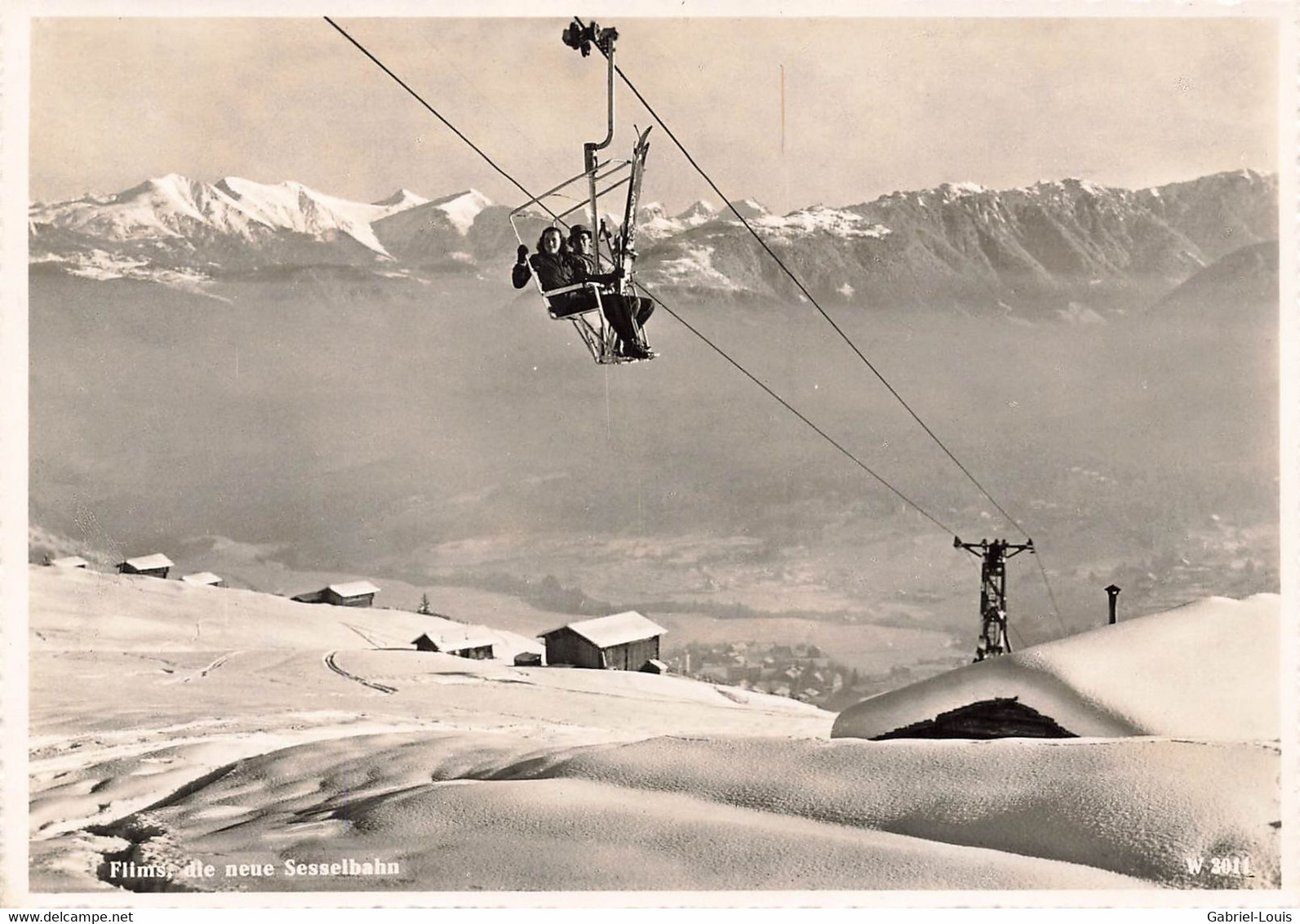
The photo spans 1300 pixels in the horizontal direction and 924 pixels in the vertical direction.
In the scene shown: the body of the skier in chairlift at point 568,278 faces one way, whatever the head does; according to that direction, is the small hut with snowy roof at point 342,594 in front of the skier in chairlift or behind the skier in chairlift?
behind

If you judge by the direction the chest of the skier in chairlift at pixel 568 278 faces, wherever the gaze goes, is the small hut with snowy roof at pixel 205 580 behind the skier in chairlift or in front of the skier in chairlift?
behind

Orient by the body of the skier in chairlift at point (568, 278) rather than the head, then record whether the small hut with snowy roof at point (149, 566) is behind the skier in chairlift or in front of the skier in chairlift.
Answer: behind

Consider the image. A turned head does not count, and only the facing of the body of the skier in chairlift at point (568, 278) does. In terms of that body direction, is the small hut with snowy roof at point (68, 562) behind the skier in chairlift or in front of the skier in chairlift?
behind
